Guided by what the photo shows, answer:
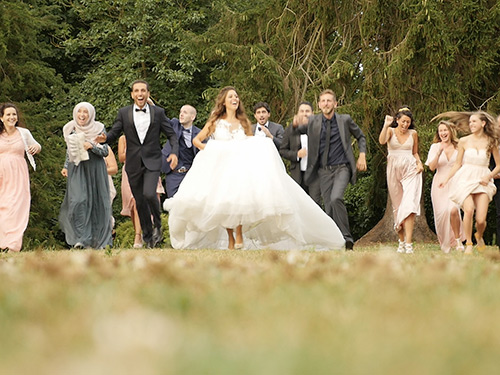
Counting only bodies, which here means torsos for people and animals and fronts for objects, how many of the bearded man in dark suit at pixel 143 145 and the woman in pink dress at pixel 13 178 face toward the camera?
2

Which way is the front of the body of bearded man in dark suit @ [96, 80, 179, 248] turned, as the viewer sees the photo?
toward the camera

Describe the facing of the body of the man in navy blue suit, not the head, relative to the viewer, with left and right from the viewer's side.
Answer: facing the viewer

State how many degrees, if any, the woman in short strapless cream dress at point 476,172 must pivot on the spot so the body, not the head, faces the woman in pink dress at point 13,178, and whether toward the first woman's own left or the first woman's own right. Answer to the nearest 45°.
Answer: approximately 90° to the first woman's own right

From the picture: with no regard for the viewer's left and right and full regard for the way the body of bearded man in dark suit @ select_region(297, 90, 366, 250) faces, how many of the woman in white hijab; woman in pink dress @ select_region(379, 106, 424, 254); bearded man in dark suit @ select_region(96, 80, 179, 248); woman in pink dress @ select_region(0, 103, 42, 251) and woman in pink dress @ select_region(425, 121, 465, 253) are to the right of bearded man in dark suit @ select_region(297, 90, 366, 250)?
3

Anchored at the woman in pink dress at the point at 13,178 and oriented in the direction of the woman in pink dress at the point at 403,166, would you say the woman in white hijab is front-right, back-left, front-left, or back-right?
front-left

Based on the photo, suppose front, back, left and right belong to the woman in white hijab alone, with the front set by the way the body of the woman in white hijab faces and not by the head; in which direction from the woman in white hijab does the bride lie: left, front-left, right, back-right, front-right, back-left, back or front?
front-left

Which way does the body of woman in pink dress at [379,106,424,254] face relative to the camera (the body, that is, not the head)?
toward the camera

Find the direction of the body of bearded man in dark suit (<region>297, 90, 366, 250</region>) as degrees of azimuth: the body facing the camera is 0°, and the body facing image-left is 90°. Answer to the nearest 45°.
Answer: approximately 0°

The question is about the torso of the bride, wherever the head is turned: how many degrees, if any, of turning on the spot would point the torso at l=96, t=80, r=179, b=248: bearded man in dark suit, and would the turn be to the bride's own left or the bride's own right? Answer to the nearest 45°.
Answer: approximately 135° to the bride's own right

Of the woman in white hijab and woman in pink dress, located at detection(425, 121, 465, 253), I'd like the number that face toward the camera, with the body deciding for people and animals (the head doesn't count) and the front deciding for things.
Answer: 2
